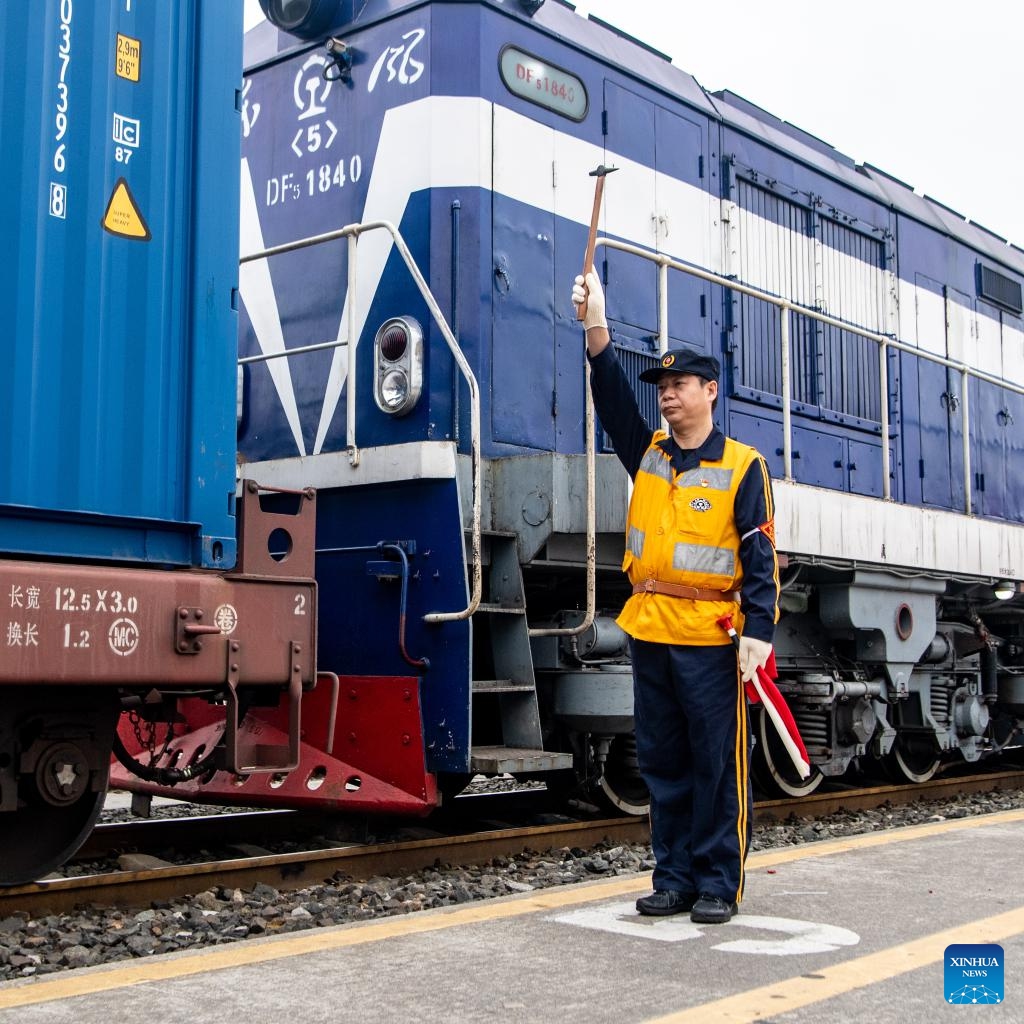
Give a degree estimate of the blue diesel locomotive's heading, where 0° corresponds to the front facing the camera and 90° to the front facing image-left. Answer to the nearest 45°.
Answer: approximately 45°

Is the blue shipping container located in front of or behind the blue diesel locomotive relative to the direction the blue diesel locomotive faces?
in front

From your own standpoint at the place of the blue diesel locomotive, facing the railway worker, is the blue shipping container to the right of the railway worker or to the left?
right

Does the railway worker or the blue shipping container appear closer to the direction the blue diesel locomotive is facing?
the blue shipping container

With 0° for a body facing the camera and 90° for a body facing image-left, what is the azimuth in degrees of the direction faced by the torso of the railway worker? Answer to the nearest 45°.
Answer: approximately 45°

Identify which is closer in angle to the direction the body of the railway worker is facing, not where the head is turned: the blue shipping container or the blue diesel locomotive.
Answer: the blue shipping container
